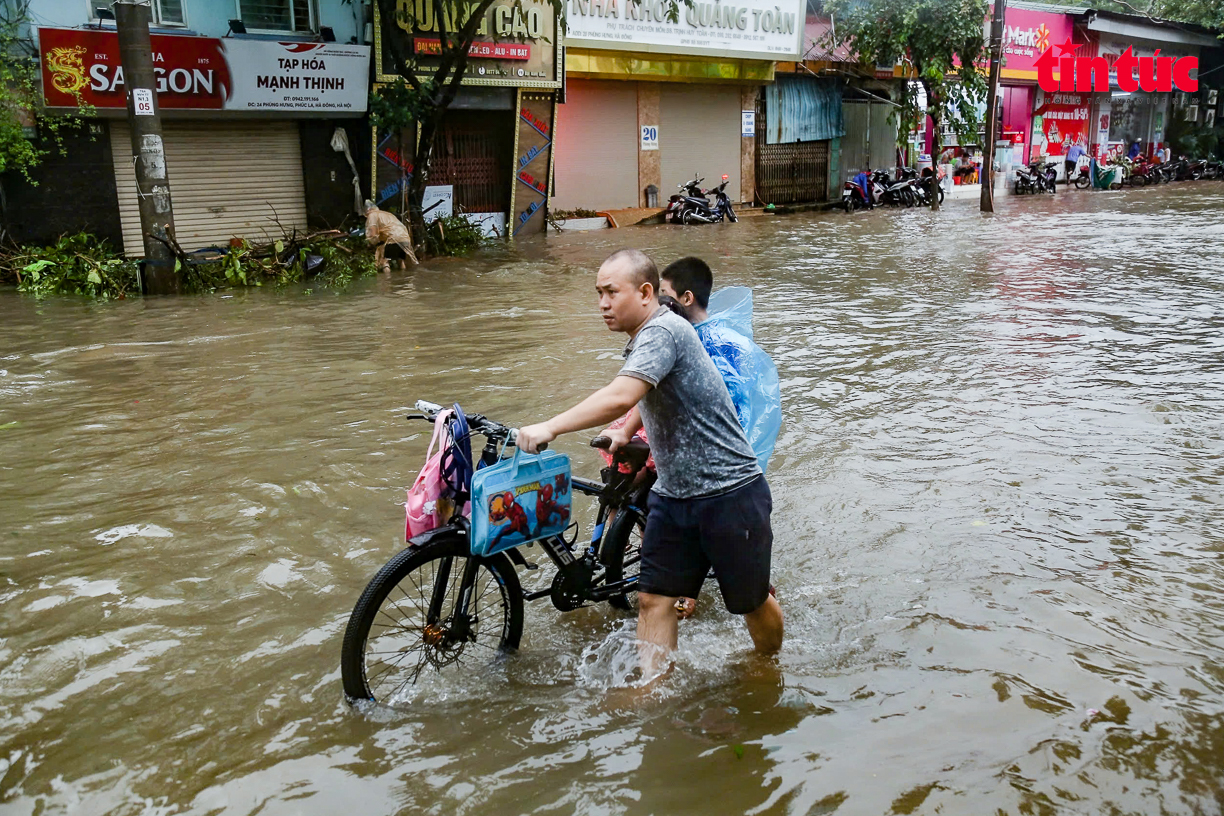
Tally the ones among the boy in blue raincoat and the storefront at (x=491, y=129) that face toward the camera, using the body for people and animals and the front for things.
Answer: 1

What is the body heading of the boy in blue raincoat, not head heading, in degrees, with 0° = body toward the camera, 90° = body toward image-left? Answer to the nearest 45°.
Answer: approximately 90°

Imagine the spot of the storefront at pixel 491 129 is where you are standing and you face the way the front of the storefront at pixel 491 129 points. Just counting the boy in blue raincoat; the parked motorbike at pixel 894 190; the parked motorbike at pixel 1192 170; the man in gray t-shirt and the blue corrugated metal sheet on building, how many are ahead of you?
2

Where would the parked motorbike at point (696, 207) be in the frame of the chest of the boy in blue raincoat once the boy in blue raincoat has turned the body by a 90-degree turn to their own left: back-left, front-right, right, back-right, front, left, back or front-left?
back

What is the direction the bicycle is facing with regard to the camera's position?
facing the viewer and to the left of the viewer

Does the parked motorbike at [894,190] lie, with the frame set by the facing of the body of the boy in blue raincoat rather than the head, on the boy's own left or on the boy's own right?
on the boy's own right

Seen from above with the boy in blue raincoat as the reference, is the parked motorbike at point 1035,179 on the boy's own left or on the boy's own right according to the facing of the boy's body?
on the boy's own right

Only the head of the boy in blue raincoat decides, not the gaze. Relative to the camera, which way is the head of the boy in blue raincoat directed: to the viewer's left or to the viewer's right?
to the viewer's left

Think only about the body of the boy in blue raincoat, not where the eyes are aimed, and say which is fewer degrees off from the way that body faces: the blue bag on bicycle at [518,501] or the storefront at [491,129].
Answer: the blue bag on bicycle

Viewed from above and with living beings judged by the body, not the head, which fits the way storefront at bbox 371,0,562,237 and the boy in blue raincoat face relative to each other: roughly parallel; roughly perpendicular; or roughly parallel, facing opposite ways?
roughly perpendicular

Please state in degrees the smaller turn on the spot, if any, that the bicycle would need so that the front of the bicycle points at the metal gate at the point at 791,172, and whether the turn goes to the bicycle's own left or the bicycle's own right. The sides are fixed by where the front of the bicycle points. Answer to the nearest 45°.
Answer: approximately 135° to the bicycle's own right

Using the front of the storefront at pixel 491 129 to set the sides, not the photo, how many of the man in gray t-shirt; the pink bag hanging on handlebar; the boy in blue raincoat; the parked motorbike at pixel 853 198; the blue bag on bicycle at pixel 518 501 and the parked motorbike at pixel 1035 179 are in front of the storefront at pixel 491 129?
4

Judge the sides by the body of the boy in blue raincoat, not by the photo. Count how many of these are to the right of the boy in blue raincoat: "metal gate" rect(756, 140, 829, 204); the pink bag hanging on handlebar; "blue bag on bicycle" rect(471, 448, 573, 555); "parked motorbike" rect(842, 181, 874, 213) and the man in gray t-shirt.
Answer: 2

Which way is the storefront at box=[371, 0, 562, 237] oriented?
toward the camera

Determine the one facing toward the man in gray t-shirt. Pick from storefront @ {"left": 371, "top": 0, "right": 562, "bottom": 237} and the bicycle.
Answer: the storefront

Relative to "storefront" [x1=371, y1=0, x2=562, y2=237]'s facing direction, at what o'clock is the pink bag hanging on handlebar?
The pink bag hanging on handlebar is roughly at 12 o'clock from the storefront.
